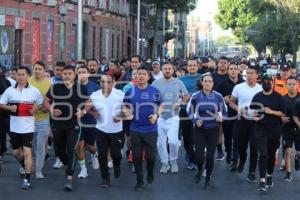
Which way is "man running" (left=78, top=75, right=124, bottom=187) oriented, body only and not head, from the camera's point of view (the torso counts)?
toward the camera

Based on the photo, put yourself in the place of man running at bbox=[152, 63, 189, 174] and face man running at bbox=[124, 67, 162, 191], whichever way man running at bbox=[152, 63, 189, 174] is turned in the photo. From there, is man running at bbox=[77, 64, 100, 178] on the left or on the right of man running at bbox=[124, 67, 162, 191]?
right

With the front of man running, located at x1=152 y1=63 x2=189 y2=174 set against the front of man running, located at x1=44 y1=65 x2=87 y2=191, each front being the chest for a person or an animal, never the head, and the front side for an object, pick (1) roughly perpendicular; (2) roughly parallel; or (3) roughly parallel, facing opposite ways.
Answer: roughly parallel

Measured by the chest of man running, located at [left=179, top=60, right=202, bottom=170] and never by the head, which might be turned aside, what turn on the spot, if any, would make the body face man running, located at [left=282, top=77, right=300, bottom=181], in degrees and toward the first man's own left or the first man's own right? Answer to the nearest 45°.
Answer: approximately 45° to the first man's own left

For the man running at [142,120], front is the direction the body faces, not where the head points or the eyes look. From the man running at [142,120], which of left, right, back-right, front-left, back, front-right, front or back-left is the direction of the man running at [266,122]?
left

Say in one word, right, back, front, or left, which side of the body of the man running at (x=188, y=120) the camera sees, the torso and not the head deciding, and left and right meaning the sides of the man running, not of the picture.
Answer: front

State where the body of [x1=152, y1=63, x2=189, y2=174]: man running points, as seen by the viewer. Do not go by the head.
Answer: toward the camera

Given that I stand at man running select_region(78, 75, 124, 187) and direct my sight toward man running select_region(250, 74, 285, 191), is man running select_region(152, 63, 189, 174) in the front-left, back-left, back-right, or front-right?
front-left

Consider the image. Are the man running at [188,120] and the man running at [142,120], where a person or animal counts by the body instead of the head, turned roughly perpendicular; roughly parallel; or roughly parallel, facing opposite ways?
roughly parallel

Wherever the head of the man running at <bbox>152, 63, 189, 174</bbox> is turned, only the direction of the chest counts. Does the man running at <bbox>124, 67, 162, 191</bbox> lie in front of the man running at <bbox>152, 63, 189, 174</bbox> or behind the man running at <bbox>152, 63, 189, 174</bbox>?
in front

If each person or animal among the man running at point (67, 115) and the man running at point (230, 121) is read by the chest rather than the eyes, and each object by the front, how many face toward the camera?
2

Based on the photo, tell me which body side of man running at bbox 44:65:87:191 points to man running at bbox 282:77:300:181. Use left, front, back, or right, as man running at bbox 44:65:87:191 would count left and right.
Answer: left

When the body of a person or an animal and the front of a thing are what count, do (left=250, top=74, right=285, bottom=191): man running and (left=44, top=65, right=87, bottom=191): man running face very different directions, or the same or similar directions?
same or similar directions

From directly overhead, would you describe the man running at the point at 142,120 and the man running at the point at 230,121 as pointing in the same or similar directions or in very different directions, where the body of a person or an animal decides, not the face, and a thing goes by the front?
same or similar directions
